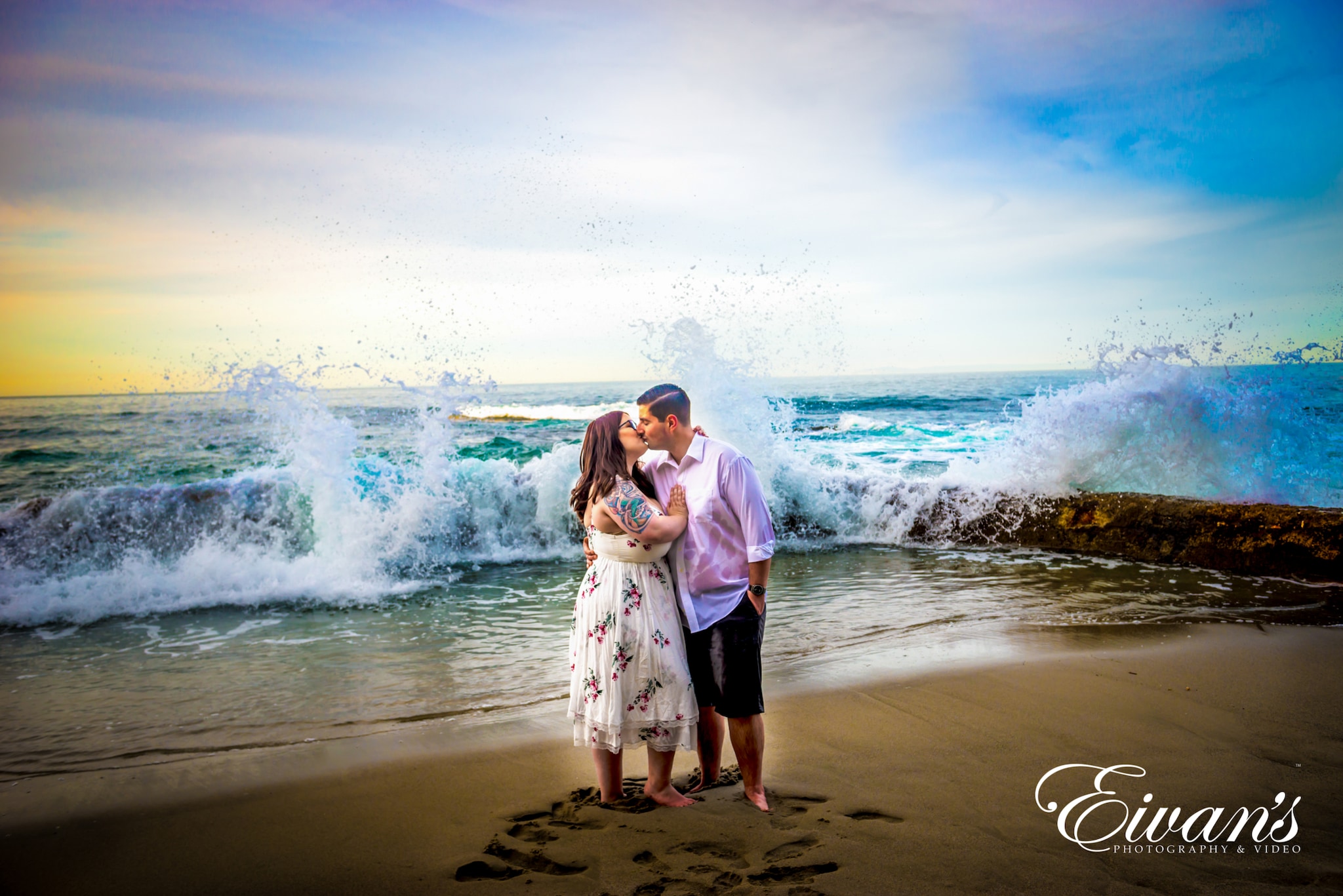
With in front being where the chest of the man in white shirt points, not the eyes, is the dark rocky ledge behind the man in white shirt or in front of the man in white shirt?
behind

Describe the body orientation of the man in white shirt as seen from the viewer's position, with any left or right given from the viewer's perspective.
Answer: facing the viewer and to the left of the viewer

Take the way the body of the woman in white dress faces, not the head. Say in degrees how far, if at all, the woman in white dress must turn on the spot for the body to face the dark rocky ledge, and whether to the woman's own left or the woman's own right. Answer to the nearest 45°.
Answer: approximately 45° to the woman's own left

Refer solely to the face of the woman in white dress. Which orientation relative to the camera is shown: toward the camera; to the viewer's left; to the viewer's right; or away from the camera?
to the viewer's right

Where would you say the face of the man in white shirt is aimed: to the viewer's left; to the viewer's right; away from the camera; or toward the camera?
to the viewer's left

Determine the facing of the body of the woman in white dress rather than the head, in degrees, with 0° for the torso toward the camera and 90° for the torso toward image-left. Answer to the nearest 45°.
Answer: approximately 270°
